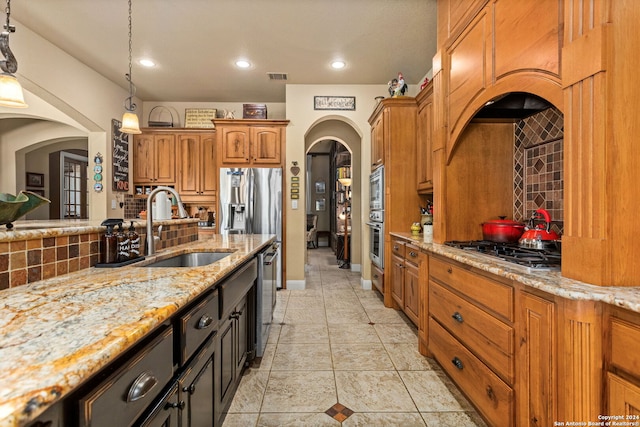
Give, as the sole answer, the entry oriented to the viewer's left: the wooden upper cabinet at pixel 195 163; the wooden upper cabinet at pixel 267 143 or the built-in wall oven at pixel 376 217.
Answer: the built-in wall oven

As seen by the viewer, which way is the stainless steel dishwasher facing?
to the viewer's right

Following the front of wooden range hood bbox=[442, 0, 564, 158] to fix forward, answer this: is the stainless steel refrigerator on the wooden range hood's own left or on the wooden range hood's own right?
on the wooden range hood's own right

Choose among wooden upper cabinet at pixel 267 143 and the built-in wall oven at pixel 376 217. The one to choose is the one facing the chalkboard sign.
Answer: the built-in wall oven

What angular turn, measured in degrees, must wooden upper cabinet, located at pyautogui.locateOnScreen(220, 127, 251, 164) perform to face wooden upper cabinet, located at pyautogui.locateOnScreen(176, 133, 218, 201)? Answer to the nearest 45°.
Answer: approximately 135° to its right

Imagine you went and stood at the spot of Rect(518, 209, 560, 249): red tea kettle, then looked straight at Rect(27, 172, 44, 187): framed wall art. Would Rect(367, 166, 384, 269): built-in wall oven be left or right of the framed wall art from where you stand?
right

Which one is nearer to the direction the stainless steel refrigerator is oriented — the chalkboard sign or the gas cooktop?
the gas cooktop

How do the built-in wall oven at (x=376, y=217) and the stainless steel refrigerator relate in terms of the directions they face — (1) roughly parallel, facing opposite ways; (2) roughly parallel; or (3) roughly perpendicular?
roughly perpendicular

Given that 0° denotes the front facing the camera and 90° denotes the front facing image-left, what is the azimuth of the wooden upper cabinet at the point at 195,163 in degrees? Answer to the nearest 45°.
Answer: approximately 0°

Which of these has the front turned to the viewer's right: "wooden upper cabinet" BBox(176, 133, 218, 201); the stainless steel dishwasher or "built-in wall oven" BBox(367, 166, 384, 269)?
the stainless steel dishwasher

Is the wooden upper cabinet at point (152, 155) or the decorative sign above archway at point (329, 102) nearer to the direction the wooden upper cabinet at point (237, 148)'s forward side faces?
the decorative sign above archway

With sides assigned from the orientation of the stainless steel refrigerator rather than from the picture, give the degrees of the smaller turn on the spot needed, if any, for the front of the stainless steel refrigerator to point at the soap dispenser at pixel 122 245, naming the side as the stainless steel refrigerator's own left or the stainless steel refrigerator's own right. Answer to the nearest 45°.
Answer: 0° — it already faces it

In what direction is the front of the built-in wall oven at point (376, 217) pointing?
to the viewer's left

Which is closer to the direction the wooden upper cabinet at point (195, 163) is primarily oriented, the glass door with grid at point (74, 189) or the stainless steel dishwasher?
the stainless steel dishwasher

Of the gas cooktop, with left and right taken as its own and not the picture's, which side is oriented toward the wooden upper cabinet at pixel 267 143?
right
